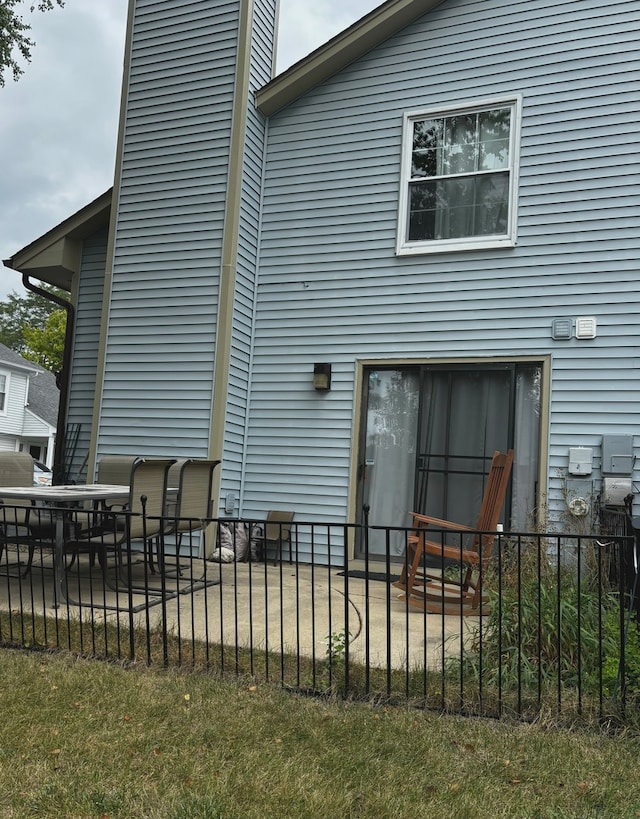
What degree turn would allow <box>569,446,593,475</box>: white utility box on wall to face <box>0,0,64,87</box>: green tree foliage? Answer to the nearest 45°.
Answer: approximately 90° to its right

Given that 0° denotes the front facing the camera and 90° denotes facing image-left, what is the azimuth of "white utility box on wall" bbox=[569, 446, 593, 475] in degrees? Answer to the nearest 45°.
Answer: approximately 0°

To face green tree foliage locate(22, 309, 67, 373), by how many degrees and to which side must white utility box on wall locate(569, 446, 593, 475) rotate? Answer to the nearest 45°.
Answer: approximately 135° to its right

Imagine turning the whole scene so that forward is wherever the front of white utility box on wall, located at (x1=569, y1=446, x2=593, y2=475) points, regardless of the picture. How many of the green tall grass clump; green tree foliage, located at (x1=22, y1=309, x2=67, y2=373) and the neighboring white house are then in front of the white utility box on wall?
1

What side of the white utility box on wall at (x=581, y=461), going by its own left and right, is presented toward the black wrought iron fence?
front

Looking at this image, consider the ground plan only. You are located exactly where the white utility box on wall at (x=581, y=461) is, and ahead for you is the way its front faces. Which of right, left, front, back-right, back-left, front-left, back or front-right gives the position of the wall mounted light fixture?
right

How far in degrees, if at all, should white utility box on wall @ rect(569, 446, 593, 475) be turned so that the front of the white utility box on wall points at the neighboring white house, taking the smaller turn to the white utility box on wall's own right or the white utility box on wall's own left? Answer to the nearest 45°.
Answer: approximately 135° to the white utility box on wall's own right

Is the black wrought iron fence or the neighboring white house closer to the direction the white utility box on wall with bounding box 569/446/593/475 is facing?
the black wrought iron fence

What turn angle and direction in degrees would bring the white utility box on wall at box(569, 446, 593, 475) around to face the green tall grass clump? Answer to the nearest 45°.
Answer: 0° — it already faces it
